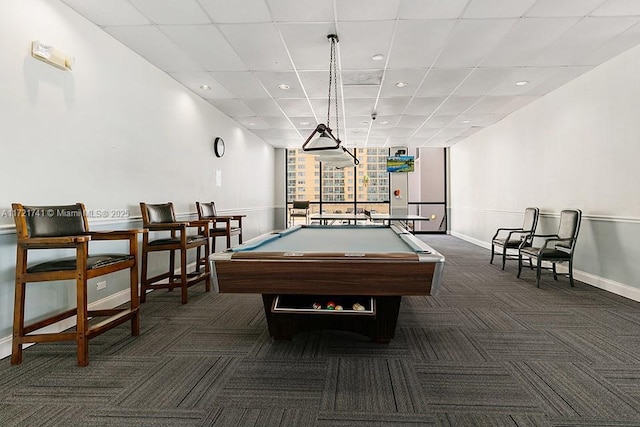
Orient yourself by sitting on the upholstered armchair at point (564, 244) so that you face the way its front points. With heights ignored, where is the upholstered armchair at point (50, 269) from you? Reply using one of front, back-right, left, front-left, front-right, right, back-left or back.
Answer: front

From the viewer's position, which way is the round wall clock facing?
facing the viewer and to the right of the viewer

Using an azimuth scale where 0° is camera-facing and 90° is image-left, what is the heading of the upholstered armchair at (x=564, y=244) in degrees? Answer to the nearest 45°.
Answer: approximately 45°

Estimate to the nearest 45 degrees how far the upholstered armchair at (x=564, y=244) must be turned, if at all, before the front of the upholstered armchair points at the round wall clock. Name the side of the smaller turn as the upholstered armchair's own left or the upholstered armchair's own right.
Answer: approximately 45° to the upholstered armchair's own right

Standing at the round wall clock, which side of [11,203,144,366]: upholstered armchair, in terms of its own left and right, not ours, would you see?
left

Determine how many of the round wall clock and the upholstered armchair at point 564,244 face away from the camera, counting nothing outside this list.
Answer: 0

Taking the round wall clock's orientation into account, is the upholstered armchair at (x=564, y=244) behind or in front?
in front

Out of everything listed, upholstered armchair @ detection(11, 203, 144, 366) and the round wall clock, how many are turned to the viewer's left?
0

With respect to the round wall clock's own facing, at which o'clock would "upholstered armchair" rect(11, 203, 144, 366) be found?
The upholstered armchair is roughly at 2 o'clock from the round wall clock.

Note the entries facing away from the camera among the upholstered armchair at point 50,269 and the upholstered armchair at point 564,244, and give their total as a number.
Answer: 0

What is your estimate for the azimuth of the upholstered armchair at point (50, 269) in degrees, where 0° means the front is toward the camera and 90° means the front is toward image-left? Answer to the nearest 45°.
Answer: approximately 315°
